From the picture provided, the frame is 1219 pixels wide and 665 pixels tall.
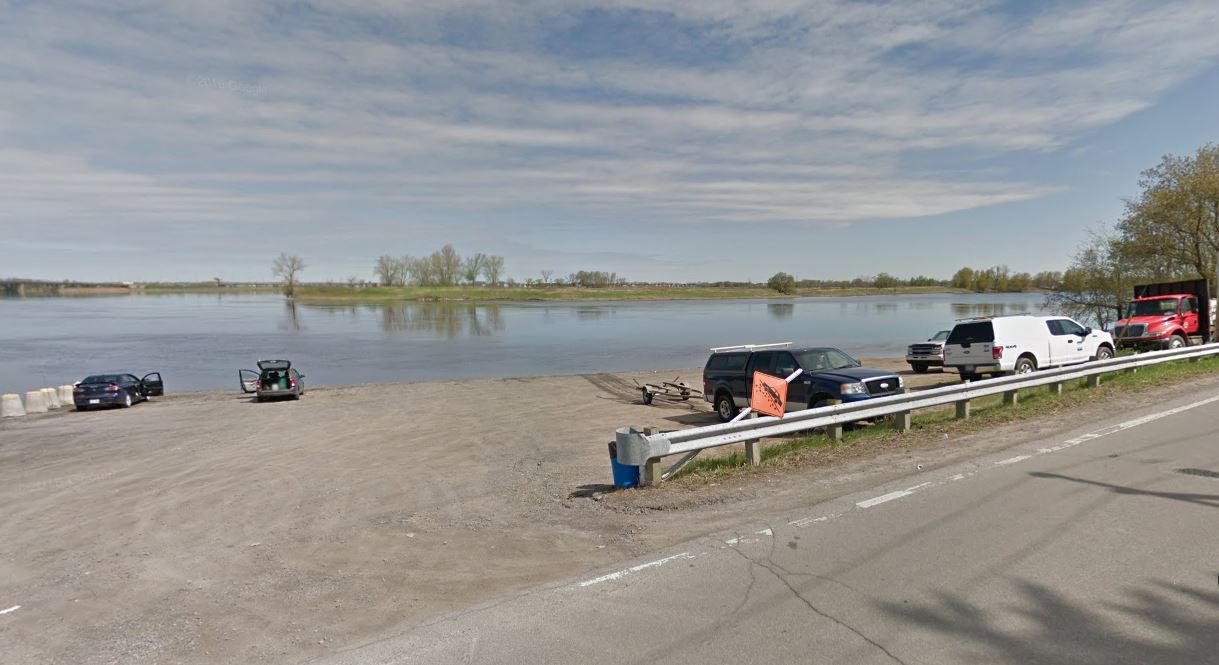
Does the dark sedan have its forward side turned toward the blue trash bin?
no

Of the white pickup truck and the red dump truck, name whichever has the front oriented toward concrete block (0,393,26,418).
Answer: the red dump truck

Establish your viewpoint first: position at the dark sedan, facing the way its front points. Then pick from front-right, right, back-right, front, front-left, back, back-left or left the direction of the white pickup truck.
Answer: right

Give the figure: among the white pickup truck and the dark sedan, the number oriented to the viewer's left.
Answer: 0

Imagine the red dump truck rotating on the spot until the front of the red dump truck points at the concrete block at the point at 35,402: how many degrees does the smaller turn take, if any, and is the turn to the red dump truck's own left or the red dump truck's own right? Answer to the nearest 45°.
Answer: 0° — it already faces it

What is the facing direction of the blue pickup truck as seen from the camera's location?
facing the viewer and to the right of the viewer

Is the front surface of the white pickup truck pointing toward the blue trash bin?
no

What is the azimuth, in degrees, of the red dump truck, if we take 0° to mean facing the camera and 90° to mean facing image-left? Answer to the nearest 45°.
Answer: approximately 45°

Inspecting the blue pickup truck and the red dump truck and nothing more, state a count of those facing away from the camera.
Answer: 0

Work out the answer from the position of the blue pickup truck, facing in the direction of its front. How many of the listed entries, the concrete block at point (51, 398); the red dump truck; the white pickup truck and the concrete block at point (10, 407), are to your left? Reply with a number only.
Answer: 2

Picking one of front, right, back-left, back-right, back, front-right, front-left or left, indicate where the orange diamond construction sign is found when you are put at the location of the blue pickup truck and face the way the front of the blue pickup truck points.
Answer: front-right

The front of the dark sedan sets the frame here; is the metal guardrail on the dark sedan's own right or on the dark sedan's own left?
on the dark sedan's own right

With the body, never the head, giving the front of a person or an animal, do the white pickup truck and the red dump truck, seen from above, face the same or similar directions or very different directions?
very different directions

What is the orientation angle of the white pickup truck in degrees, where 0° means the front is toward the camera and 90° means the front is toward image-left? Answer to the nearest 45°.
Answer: approximately 225°

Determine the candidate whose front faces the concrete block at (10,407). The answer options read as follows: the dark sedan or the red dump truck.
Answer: the red dump truck

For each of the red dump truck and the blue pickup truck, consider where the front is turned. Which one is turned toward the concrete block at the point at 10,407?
the red dump truck
